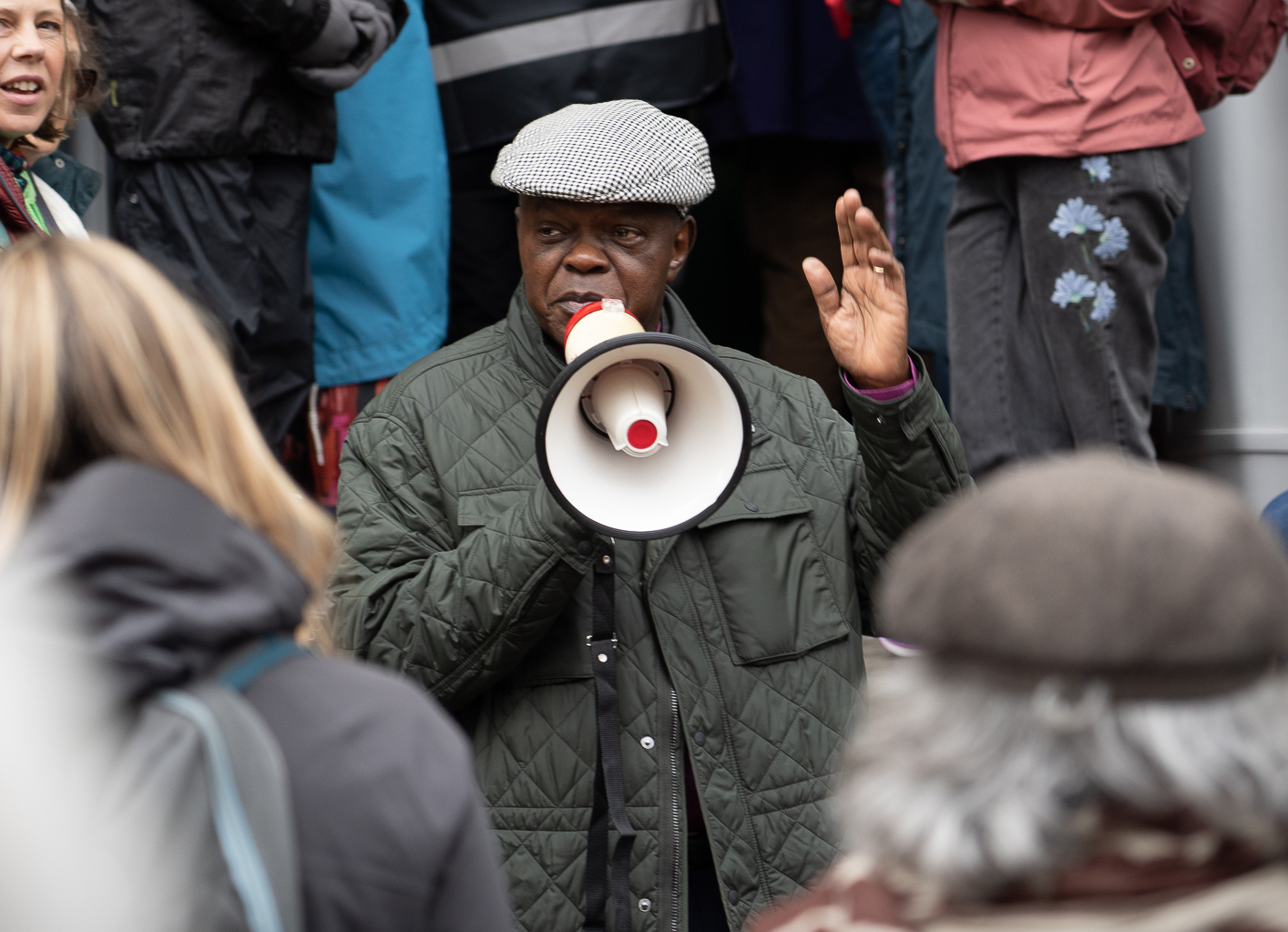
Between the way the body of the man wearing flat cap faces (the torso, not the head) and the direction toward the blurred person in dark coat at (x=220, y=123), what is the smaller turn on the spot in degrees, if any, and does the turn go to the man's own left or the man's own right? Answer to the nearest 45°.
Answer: approximately 135° to the man's own right

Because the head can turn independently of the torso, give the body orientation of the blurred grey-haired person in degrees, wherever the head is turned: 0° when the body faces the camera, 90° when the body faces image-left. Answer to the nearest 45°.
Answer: approximately 180°

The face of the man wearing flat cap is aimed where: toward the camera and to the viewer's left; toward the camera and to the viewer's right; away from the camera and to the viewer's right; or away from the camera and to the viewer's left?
toward the camera and to the viewer's left

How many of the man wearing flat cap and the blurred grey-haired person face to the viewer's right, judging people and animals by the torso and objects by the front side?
0

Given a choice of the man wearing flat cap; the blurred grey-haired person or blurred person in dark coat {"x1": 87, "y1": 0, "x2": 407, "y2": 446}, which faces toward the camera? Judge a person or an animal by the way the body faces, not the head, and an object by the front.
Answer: the man wearing flat cap

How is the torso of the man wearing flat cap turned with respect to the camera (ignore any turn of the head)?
toward the camera

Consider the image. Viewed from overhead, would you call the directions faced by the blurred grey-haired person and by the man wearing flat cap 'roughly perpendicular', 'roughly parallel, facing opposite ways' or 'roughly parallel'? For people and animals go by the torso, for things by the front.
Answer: roughly parallel, facing opposite ways

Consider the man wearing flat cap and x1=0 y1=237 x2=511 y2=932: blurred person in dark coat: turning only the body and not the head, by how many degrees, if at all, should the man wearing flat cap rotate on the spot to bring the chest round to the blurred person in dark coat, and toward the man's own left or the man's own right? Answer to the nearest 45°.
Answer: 0° — they already face them

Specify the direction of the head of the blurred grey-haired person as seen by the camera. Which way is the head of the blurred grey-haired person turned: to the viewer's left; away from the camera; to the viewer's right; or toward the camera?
away from the camera

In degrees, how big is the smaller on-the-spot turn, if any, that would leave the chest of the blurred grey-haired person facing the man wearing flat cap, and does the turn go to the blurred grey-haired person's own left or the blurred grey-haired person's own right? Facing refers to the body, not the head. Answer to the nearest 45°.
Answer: approximately 45° to the blurred grey-haired person's own left
